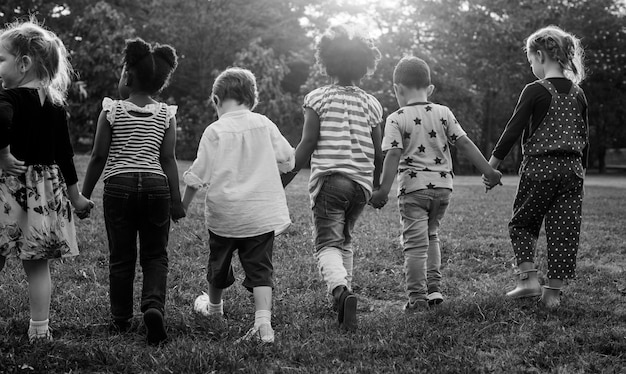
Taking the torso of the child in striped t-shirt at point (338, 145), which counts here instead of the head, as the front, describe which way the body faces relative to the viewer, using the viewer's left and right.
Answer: facing away from the viewer

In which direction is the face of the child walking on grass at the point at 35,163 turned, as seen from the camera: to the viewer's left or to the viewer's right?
to the viewer's left

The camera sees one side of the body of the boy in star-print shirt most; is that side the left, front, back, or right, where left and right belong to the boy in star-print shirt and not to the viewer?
back

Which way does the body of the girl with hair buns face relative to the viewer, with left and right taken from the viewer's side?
facing away from the viewer

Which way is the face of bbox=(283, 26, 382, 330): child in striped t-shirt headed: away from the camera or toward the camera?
away from the camera

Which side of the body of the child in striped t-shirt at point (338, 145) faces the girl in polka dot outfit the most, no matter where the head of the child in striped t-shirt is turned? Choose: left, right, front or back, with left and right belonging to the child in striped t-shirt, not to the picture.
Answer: right

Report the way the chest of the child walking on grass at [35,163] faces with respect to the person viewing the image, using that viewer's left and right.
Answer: facing away from the viewer and to the left of the viewer

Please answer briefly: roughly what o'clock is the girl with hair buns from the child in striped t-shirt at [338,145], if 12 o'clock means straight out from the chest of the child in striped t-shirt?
The girl with hair buns is roughly at 8 o'clock from the child in striped t-shirt.

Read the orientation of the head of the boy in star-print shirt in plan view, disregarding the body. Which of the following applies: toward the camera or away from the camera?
away from the camera

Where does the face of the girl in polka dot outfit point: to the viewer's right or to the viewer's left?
to the viewer's left

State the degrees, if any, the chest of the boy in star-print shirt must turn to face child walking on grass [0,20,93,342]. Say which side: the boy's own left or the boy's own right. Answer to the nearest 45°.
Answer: approximately 135° to the boy's own left

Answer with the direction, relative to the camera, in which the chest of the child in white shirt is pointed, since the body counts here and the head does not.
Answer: away from the camera
